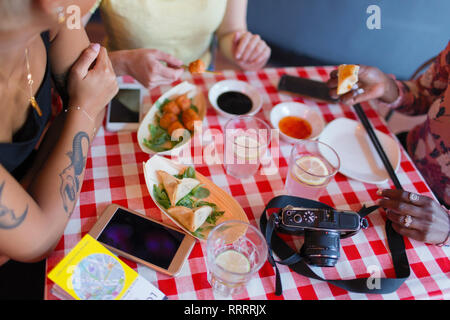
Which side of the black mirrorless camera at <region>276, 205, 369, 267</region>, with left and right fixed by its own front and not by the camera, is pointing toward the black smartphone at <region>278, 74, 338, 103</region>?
back

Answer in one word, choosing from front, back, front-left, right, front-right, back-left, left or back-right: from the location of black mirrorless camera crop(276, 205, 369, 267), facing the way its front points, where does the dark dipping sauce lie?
back-right

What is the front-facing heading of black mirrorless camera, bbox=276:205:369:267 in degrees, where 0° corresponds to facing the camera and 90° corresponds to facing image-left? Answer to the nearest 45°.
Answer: approximately 0°
